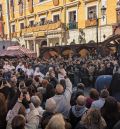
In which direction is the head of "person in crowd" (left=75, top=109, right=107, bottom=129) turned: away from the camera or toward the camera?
away from the camera

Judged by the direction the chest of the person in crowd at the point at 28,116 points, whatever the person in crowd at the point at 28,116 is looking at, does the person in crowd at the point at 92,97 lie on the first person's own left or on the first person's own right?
on the first person's own right

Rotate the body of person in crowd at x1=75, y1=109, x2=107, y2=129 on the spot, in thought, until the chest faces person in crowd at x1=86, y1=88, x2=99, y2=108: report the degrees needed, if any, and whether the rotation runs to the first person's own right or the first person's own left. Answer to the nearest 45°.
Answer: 0° — they already face them

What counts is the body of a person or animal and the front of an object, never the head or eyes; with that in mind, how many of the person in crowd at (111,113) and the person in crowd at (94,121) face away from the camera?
2

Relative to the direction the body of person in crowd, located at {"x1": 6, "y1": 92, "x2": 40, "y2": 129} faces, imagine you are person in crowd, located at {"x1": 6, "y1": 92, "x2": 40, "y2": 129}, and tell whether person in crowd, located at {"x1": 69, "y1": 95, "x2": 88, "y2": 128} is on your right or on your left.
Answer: on your right

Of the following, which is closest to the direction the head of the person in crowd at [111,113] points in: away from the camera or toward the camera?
away from the camera

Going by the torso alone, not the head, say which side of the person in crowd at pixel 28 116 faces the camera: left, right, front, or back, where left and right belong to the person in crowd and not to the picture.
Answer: back

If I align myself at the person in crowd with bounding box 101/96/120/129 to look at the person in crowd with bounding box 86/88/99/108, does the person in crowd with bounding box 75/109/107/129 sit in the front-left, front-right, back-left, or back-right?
back-left

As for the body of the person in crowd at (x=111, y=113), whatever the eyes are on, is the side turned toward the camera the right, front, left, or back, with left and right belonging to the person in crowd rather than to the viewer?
back

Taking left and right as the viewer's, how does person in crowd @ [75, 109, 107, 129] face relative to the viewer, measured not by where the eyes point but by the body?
facing away from the viewer

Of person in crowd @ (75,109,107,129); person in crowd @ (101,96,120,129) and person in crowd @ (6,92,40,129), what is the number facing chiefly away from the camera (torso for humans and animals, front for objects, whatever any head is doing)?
3

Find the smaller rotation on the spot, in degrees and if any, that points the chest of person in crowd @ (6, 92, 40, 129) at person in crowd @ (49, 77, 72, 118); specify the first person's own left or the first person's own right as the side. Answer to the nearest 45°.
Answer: approximately 45° to the first person's own right
